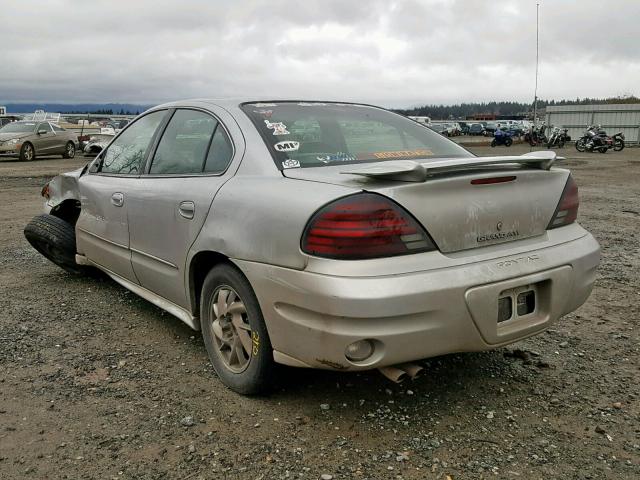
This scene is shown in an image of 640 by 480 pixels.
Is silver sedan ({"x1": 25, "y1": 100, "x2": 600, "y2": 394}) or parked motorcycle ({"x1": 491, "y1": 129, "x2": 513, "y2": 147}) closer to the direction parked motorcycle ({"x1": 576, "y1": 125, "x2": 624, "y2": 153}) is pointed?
the parked motorcycle

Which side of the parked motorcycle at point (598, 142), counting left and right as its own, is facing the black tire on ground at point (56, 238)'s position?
left

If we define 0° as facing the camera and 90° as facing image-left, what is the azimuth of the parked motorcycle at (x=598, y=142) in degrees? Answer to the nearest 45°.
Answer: approximately 90°

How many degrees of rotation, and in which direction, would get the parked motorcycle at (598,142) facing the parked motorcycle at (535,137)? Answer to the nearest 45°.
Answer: approximately 45° to its right

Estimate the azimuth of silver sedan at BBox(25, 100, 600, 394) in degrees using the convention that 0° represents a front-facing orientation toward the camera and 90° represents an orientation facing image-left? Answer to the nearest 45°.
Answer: approximately 135°

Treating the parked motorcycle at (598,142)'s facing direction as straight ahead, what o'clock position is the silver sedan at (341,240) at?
The silver sedan is roughly at 9 o'clock from the parked motorcycle.

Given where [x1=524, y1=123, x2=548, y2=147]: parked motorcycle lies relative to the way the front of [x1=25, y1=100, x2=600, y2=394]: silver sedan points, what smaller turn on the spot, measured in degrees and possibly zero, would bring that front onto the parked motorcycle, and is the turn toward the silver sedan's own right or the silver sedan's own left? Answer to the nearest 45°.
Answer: approximately 45° to the silver sedan's own right
